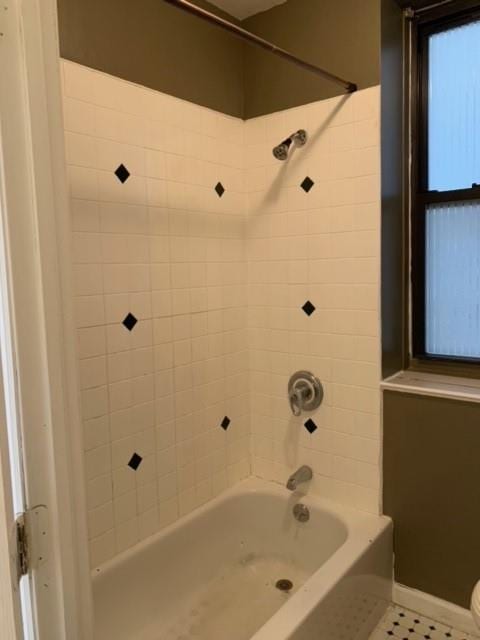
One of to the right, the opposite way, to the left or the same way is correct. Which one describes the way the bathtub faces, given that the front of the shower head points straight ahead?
to the left

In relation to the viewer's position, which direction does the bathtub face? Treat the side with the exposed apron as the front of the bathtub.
facing the viewer and to the right of the viewer

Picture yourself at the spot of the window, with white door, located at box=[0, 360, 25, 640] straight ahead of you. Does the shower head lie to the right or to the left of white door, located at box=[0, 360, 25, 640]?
right

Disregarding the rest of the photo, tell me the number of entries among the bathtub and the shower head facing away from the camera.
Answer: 0

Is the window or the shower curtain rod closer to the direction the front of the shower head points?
the shower curtain rod

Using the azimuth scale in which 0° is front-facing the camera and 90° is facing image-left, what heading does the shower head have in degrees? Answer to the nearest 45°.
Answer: approximately 45°

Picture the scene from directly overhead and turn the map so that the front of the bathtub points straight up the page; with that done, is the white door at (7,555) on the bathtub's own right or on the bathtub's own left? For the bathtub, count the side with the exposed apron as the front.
on the bathtub's own right

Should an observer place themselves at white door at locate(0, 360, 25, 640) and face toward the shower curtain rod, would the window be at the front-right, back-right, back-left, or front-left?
front-right
